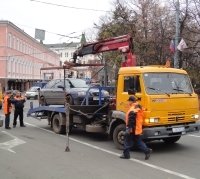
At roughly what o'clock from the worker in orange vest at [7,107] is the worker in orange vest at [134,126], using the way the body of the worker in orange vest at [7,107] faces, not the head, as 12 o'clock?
the worker in orange vest at [134,126] is roughly at 2 o'clock from the worker in orange vest at [7,107].

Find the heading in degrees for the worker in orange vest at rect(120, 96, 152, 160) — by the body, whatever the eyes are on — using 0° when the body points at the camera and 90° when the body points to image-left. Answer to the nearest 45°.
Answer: approximately 90°

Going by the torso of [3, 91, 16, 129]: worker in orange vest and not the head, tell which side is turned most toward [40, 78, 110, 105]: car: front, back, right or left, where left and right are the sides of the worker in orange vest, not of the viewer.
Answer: front

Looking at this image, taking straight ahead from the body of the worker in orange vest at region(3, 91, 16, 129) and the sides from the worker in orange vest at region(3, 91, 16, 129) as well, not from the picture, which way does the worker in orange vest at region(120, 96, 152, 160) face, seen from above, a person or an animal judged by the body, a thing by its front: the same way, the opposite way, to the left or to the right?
the opposite way

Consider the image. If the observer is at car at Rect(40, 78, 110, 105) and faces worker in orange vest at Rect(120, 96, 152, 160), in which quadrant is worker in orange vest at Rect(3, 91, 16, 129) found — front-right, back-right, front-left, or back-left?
back-right

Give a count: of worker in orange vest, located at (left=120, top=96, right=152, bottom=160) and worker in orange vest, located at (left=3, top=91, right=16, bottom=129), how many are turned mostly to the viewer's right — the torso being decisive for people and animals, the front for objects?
1

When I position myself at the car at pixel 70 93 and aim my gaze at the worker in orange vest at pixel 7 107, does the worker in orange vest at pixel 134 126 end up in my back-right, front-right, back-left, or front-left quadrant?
back-left

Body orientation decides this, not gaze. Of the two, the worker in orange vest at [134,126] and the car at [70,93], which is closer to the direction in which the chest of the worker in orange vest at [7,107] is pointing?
the car

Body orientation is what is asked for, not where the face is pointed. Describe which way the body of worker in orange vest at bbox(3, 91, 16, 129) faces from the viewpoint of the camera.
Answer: to the viewer's right

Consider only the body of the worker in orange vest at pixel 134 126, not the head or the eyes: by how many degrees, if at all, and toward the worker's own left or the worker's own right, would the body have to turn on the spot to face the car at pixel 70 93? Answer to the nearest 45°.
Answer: approximately 45° to the worker's own right

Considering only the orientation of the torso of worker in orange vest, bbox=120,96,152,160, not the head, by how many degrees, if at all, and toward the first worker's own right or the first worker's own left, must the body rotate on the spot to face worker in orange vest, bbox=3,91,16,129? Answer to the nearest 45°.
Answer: approximately 45° to the first worker's own right
